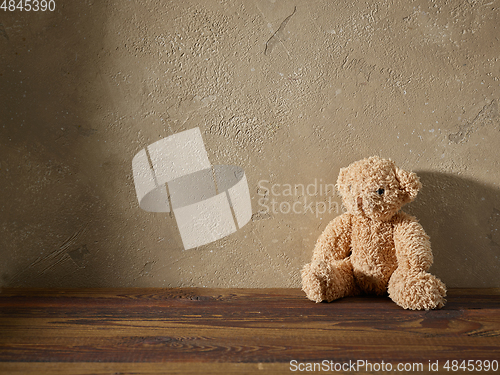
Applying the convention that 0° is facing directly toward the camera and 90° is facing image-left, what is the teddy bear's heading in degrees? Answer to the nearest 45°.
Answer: approximately 0°
